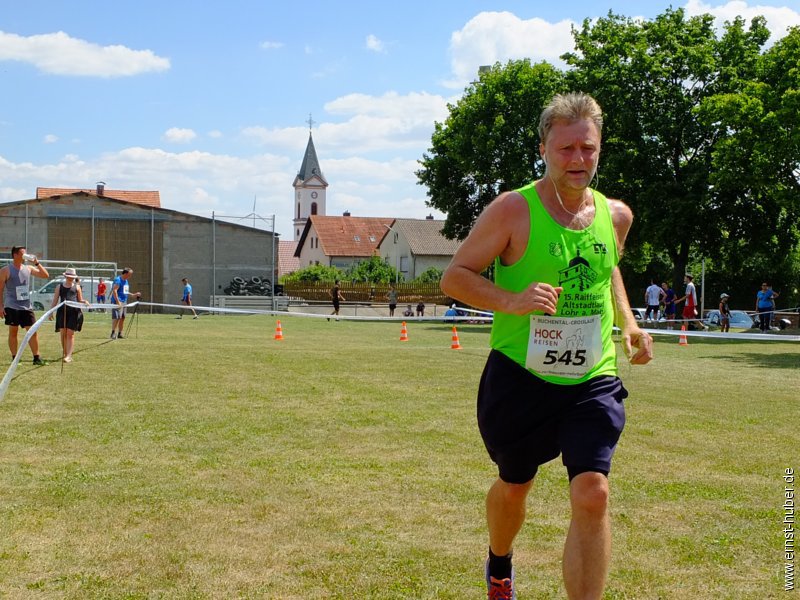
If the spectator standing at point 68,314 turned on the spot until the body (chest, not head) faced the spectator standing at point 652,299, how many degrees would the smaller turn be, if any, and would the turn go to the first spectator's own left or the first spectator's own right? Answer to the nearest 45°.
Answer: approximately 135° to the first spectator's own left

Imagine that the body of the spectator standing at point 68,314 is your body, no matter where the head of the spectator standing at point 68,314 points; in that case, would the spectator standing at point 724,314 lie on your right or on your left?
on your left

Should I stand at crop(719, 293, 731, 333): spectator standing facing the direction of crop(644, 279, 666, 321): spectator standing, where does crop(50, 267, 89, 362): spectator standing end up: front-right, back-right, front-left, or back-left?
front-left

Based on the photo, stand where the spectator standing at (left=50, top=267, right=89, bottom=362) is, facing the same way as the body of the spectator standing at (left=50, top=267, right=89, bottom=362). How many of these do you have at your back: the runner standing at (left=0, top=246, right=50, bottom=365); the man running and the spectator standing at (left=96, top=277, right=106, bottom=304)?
1

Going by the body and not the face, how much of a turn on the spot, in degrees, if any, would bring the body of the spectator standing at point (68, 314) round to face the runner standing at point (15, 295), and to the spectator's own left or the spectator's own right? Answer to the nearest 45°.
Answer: approximately 45° to the spectator's own right

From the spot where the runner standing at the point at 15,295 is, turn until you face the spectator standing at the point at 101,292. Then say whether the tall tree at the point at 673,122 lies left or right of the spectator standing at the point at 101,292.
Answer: right

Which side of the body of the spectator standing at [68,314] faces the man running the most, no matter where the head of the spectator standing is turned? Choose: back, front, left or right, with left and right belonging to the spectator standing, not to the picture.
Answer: front

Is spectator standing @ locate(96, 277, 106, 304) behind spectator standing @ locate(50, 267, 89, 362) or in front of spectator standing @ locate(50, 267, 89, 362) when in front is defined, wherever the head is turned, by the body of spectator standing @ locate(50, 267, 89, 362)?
behind

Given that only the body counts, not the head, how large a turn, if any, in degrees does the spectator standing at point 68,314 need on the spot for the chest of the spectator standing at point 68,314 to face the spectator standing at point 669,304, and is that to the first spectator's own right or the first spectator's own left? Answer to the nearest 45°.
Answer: approximately 135° to the first spectator's own left

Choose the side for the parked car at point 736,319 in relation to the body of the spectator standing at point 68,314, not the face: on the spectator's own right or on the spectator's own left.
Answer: on the spectator's own left

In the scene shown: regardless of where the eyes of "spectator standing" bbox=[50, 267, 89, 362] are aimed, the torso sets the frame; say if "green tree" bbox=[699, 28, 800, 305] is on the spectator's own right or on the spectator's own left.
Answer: on the spectator's own left

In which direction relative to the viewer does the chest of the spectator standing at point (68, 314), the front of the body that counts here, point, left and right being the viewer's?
facing the viewer
